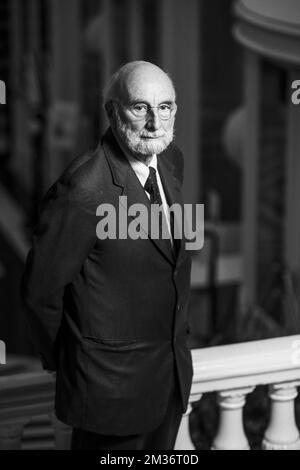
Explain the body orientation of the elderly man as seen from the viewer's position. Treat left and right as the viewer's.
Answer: facing the viewer and to the right of the viewer
